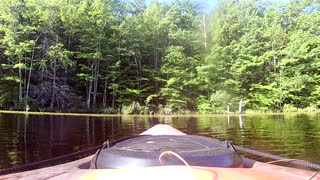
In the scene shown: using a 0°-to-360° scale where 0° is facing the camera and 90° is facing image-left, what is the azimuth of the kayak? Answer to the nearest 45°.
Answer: approximately 180°
